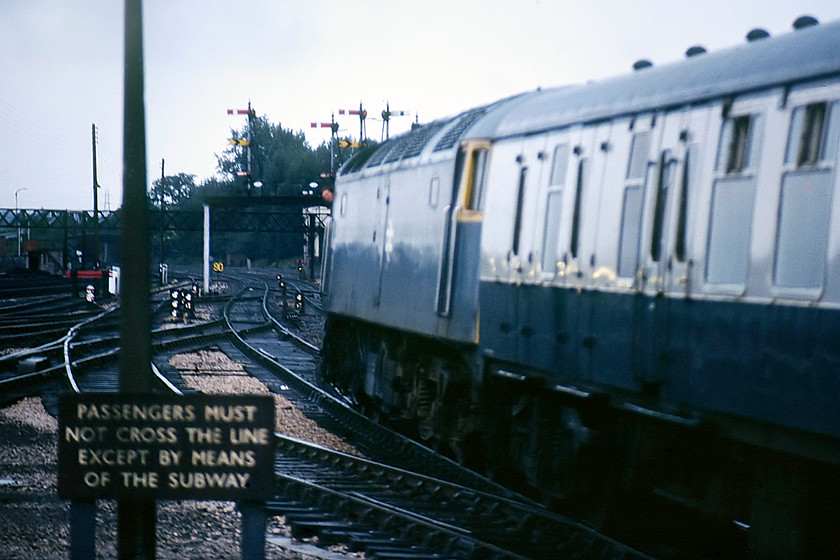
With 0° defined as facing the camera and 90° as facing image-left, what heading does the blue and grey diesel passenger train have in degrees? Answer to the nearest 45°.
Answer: approximately 135°

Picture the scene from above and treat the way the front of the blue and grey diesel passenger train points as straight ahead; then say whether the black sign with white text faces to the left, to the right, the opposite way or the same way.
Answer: the opposite way

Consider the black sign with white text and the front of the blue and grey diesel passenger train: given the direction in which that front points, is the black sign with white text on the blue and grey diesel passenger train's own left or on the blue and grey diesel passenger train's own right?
on the blue and grey diesel passenger train's own left

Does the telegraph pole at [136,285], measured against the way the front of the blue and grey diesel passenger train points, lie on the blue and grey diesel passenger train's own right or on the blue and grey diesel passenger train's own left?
on the blue and grey diesel passenger train's own left

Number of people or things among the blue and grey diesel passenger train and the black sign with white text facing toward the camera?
1

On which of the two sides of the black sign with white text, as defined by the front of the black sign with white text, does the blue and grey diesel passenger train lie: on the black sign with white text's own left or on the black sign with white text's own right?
on the black sign with white text's own left

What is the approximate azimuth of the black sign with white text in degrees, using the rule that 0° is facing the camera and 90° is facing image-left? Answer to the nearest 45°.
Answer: approximately 0°
